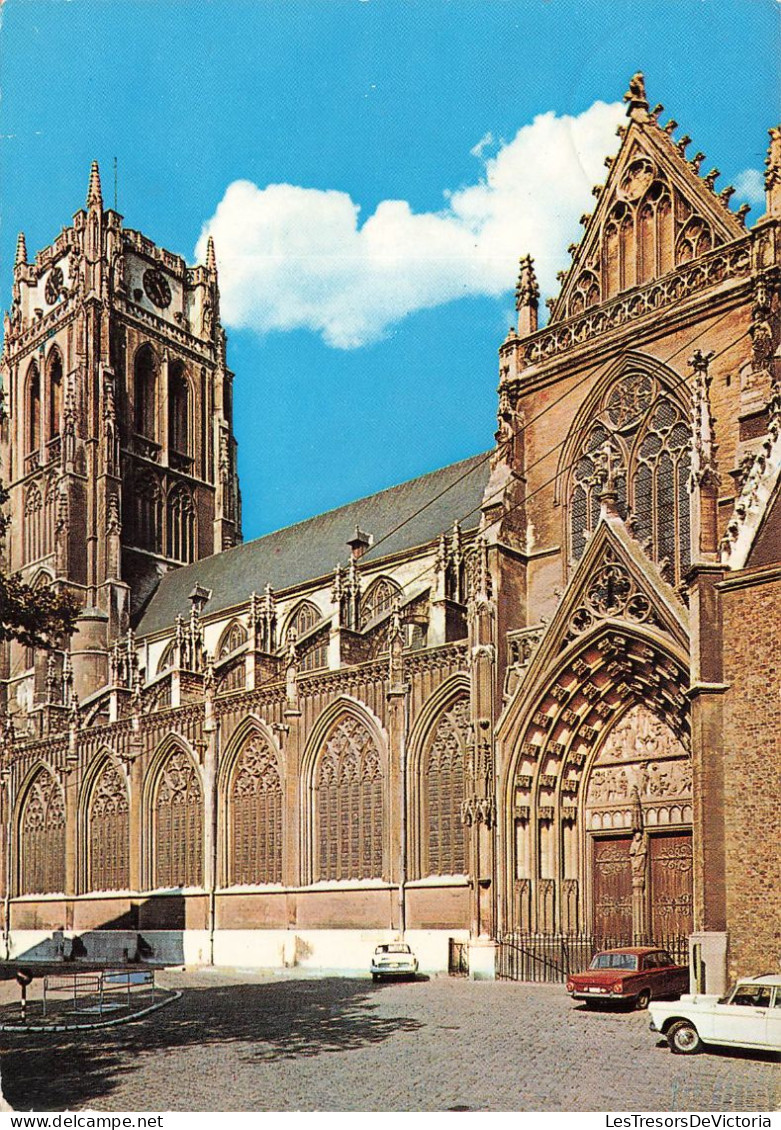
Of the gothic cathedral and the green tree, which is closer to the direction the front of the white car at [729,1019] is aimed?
the green tree

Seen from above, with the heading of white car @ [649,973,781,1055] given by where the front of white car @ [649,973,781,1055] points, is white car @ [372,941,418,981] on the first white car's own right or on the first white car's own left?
on the first white car's own right

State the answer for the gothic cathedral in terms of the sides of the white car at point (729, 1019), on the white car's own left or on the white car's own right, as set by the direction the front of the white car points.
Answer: on the white car's own right

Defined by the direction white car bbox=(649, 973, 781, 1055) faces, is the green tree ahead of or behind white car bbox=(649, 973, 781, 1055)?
ahead

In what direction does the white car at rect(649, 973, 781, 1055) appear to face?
to the viewer's left

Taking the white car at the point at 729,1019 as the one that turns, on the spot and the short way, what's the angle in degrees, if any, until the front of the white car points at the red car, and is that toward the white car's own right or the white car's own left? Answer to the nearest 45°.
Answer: approximately 90° to the white car's own right
